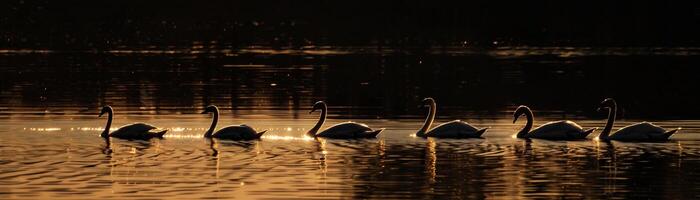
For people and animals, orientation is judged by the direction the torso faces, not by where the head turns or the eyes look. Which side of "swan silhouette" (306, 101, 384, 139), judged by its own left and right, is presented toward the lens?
left

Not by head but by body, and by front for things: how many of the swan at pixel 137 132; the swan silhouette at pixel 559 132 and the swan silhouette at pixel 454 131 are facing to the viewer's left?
3

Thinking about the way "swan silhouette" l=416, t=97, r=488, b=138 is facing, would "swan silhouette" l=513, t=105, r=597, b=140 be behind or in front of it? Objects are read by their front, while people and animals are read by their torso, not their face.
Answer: behind

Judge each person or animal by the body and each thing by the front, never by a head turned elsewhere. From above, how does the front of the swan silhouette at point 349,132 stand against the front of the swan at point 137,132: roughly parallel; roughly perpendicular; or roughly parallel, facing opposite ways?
roughly parallel

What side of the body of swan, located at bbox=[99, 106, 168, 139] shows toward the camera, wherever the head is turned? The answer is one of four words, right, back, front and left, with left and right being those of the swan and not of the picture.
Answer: left

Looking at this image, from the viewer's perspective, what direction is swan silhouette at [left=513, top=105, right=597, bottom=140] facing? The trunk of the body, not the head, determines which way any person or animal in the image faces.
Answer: to the viewer's left

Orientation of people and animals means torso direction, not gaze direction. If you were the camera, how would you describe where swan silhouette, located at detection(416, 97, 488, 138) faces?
facing to the left of the viewer

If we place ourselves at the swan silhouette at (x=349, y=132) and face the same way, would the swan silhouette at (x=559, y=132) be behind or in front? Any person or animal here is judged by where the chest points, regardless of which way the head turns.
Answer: behind

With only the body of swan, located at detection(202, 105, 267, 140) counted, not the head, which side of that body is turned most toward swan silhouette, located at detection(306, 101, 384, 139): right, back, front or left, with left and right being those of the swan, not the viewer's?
back

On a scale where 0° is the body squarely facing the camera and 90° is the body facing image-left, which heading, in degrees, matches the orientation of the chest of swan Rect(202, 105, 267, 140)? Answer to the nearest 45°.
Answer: approximately 90°

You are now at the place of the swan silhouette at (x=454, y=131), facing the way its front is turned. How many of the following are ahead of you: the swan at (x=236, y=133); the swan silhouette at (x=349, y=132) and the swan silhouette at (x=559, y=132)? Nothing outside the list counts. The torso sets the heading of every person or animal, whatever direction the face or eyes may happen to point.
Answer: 2

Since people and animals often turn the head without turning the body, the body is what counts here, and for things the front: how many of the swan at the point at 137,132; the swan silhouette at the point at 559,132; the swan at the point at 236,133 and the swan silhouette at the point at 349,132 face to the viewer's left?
4

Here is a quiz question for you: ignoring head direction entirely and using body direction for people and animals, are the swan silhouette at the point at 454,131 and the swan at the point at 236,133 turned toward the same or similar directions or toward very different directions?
same or similar directions

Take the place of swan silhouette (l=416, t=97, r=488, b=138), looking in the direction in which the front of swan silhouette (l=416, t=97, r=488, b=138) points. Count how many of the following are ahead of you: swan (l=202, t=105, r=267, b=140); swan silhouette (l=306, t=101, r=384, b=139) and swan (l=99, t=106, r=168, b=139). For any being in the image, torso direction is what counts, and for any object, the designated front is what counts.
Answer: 3

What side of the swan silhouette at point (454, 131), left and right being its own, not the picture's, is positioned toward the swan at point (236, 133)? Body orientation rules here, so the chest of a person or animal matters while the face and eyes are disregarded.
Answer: front

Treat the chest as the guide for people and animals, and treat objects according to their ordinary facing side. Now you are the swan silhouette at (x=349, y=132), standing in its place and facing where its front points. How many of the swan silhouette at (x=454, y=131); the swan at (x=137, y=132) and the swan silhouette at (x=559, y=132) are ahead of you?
1

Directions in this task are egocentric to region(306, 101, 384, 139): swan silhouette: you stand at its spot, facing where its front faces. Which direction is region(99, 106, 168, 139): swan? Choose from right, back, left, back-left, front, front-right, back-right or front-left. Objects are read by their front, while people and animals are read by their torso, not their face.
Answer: front

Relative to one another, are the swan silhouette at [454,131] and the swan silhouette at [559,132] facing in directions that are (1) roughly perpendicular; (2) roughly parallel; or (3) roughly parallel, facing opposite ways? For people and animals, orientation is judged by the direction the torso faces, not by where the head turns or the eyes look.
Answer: roughly parallel

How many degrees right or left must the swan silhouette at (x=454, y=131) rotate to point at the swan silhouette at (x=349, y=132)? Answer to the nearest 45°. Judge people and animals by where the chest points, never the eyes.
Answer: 0° — it already faces it

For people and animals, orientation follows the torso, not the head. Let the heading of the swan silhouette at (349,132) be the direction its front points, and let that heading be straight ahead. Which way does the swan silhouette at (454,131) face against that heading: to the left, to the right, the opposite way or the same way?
the same way
